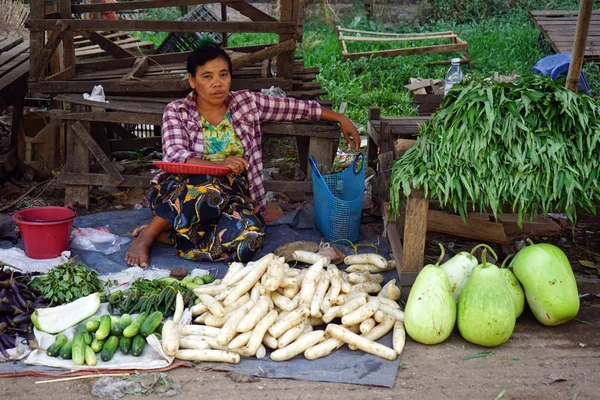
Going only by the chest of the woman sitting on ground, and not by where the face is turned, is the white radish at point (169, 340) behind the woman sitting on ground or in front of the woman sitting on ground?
in front

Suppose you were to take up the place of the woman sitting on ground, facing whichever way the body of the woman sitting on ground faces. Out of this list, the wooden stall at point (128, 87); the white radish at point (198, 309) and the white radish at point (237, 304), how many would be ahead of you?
2

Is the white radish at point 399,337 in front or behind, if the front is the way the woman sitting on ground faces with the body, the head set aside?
in front

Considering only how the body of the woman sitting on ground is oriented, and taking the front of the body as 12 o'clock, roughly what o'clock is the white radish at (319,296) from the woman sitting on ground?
The white radish is roughly at 11 o'clock from the woman sitting on ground.

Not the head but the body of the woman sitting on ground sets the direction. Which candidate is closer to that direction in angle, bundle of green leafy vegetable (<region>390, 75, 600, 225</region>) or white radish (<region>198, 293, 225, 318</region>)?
the white radish

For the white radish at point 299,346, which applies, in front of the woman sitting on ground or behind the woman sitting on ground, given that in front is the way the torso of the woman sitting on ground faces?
in front

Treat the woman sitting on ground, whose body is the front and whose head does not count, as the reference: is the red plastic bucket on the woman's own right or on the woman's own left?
on the woman's own right

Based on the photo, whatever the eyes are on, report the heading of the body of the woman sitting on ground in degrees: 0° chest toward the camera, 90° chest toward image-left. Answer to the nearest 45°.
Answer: approximately 0°

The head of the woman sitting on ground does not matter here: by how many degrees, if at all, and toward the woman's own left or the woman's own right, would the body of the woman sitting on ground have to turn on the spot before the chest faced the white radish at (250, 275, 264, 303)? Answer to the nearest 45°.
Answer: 0° — they already face it

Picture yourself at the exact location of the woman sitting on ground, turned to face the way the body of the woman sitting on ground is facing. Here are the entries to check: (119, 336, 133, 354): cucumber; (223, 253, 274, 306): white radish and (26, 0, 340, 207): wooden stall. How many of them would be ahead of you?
2

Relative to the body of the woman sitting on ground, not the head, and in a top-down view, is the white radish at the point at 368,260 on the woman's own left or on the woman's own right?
on the woman's own left

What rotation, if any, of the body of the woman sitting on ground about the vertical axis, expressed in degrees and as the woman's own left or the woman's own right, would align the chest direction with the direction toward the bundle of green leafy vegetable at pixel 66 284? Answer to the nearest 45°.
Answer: approximately 45° to the woman's own right

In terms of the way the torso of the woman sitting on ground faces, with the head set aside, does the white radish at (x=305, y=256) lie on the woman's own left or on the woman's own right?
on the woman's own left

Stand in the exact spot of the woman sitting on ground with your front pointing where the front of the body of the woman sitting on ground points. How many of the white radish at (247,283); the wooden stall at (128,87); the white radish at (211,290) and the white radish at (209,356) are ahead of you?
3
